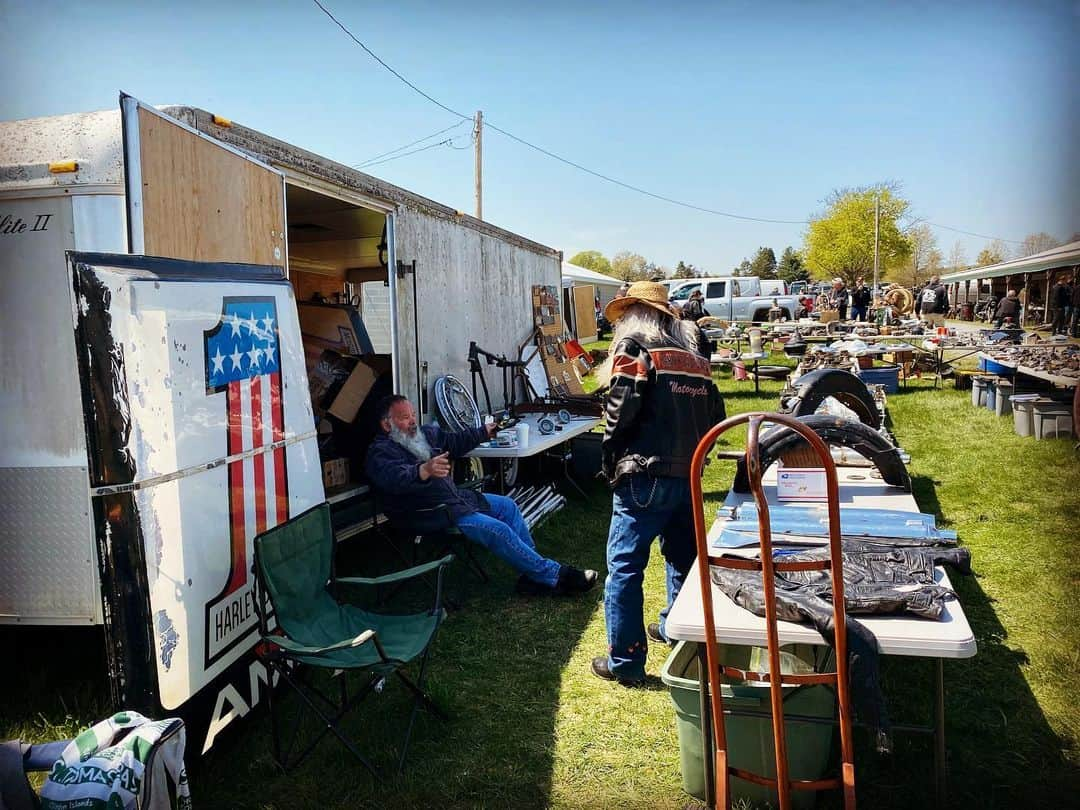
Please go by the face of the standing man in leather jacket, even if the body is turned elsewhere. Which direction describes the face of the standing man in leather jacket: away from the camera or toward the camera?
away from the camera

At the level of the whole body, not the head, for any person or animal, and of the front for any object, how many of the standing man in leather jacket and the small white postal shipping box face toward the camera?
1

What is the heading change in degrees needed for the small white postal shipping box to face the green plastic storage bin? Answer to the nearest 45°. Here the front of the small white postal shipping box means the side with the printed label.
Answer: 0° — it already faces it

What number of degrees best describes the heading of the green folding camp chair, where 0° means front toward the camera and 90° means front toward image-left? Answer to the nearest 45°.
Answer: approximately 315°

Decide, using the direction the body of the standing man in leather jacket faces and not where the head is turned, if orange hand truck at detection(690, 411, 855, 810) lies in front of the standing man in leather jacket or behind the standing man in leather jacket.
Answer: behind

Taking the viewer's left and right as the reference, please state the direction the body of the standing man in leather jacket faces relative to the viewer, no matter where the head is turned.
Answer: facing away from the viewer and to the left of the viewer

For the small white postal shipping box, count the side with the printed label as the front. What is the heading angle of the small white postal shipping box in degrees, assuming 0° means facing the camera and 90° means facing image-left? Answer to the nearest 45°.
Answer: approximately 0°
